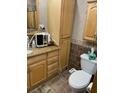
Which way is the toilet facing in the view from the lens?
facing the viewer and to the left of the viewer

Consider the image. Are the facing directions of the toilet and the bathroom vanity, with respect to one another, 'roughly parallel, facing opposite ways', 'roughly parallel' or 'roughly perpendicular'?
roughly perpendicular

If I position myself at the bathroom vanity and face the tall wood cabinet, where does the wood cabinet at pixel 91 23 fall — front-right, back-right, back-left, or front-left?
front-right

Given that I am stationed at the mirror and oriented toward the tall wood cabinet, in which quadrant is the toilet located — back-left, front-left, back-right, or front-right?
front-right

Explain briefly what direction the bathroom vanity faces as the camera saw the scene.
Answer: facing the viewer and to the right of the viewer
